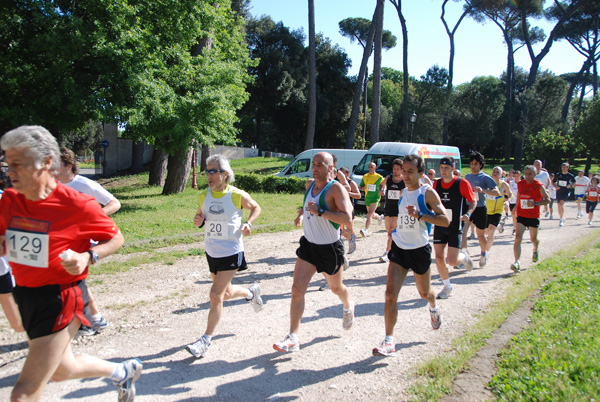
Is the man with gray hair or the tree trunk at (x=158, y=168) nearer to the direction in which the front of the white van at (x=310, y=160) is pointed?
the tree trunk

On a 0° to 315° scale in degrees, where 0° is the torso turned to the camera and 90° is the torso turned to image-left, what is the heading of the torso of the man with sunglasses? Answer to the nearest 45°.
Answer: approximately 45°

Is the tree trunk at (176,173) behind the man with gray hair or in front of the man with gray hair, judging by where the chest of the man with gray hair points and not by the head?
behind

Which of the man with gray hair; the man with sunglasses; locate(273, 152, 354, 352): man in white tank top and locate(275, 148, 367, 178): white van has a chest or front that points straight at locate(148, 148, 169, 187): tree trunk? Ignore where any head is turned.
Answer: the white van

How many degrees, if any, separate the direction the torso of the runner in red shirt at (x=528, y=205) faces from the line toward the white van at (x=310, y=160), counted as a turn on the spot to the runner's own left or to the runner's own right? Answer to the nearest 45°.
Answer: approximately 90° to the runner's own right

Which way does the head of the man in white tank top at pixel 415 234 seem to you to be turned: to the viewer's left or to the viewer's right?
to the viewer's left

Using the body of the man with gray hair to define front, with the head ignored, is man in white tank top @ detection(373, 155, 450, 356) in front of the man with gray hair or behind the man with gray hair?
behind

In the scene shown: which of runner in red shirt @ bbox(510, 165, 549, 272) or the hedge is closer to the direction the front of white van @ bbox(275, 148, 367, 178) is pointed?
the hedge

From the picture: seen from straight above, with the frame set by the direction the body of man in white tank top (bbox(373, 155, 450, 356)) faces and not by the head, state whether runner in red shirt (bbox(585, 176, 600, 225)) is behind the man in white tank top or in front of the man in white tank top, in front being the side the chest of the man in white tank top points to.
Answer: behind

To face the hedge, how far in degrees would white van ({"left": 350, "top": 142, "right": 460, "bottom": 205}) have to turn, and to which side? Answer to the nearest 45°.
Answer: approximately 45° to its right

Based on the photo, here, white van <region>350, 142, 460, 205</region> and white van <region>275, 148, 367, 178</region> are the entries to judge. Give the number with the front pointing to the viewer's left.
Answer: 2

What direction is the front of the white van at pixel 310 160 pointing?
to the viewer's left

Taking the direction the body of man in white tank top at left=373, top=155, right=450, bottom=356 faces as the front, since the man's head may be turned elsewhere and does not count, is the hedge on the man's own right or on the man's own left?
on the man's own right

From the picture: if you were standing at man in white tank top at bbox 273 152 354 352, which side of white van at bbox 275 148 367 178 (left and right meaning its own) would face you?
left
